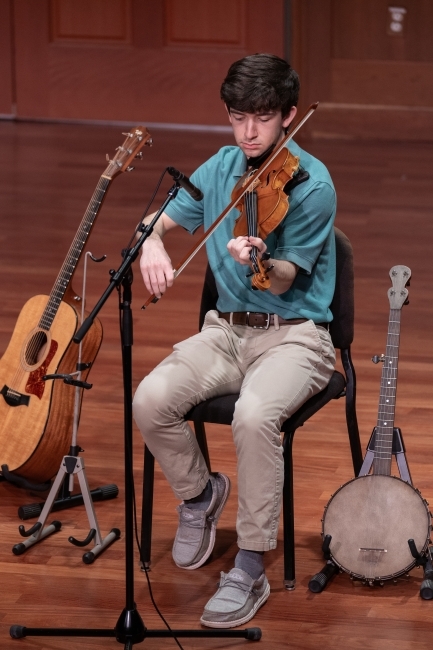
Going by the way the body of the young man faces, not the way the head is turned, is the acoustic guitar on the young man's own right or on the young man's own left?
on the young man's own right

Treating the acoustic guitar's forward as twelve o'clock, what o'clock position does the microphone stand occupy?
The microphone stand is roughly at 10 o'clock from the acoustic guitar.

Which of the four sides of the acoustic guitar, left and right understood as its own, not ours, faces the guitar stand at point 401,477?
left

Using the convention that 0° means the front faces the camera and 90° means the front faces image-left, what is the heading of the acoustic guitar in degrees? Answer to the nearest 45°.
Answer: approximately 45°

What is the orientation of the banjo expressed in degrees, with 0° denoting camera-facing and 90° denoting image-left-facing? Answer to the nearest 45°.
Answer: approximately 0°
